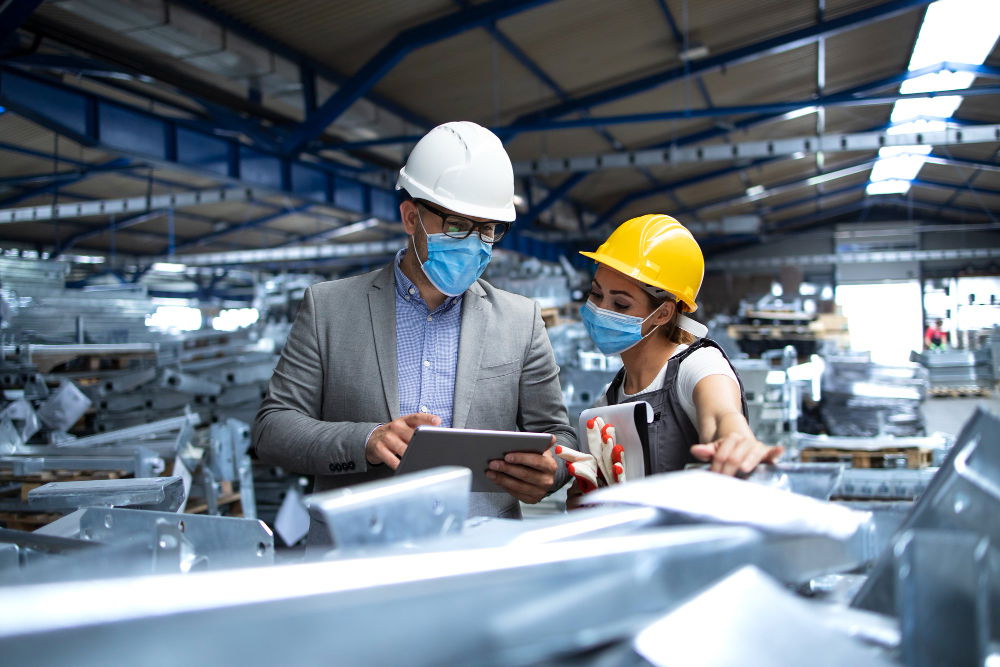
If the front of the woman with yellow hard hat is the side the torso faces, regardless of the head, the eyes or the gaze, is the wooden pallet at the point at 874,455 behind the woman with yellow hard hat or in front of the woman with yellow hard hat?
behind

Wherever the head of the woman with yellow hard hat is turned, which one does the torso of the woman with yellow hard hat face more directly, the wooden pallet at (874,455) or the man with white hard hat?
the man with white hard hat

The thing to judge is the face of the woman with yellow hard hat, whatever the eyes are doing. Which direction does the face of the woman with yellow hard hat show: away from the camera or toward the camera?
toward the camera

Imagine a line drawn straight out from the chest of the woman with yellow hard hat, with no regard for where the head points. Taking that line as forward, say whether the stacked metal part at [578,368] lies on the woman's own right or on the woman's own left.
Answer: on the woman's own right

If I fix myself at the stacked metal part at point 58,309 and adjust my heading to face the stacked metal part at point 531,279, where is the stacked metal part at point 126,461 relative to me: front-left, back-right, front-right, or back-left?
front-right

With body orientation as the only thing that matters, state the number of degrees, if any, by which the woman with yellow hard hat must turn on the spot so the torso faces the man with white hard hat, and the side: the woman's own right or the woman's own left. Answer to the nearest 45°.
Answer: approximately 45° to the woman's own right

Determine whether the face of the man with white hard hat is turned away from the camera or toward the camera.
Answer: toward the camera

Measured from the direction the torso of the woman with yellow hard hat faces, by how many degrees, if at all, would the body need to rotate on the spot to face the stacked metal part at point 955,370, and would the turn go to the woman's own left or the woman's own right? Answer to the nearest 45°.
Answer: approximately 135° to the woman's own right

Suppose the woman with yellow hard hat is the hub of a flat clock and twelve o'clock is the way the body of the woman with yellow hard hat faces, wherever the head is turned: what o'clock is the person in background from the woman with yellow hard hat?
The person in background is roughly at 5 o'clock from the woman with yellow hard hat.

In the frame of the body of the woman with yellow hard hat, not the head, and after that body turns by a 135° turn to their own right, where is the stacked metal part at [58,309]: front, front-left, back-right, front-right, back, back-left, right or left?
front-left

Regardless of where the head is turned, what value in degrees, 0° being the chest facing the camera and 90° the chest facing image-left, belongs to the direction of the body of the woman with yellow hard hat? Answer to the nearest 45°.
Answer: approximately 45°

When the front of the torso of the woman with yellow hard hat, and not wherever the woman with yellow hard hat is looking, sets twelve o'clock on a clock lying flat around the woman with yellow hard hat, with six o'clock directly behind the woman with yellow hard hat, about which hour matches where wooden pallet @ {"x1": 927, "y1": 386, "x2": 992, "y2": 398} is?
The wooden pallet is roughly at 5 o'clock from the woman with yellow hard hat.

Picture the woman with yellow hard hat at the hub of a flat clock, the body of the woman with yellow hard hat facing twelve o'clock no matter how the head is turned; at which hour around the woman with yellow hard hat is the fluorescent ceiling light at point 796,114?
The fluorescent ceiling light is roughly at 5 o'clock from the woman with yellow hard hat.
